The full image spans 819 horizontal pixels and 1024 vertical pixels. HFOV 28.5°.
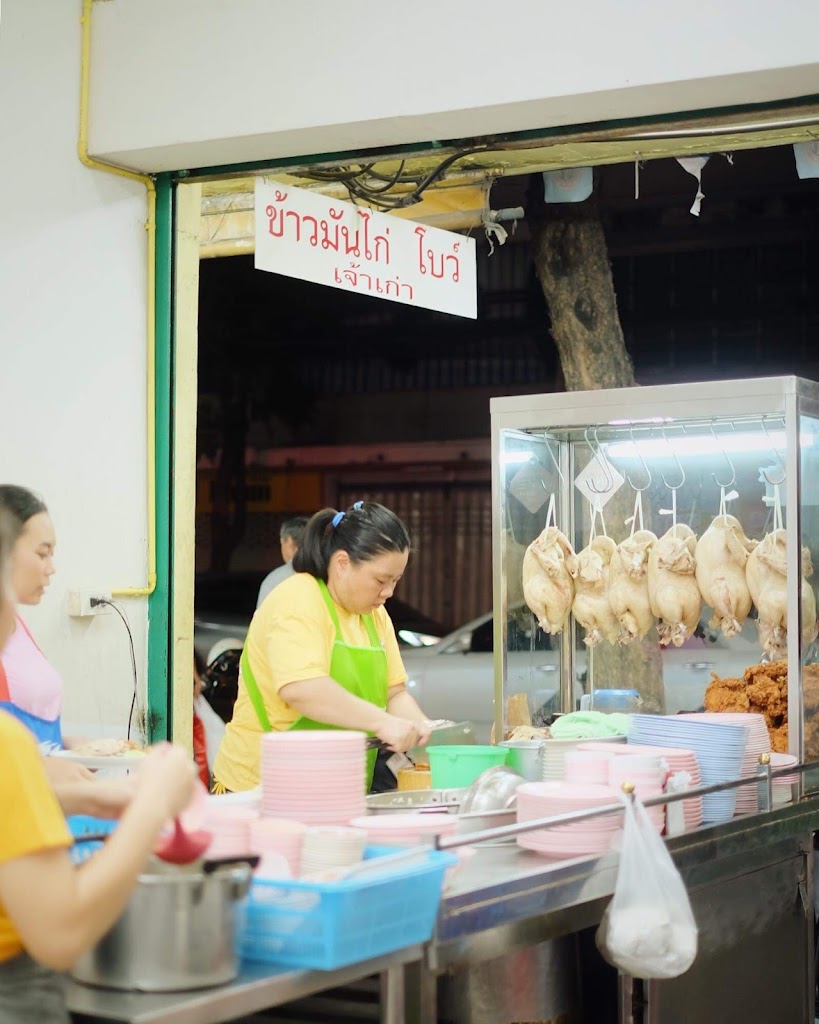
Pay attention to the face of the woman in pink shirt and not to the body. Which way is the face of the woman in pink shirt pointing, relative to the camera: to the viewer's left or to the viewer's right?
to the viewer's right

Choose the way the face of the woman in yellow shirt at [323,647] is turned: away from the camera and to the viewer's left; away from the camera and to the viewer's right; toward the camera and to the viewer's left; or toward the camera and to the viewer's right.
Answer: toward the camera and to the viewer's right

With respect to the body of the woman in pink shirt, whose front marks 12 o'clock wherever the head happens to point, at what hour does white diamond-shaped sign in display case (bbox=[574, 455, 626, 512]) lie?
The white diamond-shaped sign in display case is roughly at 11 o'clock from the woman in pink shirt.

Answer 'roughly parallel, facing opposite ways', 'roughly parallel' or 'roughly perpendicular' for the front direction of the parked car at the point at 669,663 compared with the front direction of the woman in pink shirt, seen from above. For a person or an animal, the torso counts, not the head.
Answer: roughly parallel, facing opposite ways

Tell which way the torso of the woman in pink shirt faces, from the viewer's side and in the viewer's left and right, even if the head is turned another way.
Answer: facing to the right of the viewer

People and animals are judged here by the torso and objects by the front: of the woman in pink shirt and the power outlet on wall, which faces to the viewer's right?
the woman in pink shirt

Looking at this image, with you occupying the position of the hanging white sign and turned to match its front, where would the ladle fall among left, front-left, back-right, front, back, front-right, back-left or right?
front-right

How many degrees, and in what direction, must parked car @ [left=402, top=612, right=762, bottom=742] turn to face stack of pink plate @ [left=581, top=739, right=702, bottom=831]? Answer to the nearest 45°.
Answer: approximately 90° to its left

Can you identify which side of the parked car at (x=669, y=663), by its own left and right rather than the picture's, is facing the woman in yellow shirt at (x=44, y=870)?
left

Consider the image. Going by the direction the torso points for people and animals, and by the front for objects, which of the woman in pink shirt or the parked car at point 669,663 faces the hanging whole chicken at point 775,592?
the woman in pink shirt

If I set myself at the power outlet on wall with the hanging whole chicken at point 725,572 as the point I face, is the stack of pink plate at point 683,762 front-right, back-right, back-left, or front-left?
front-right

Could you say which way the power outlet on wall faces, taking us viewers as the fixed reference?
facing the viewer

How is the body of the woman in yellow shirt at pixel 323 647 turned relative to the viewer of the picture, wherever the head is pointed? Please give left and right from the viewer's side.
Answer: facing the viewer and to the right of the viewer

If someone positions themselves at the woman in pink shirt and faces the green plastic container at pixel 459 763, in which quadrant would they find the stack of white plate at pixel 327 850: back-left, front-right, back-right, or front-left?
front-right

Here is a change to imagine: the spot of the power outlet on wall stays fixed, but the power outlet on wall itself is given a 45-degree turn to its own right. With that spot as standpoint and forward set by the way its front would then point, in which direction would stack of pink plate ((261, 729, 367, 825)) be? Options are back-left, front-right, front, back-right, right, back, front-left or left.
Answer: front-left

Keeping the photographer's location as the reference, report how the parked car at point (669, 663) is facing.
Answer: facing to the left of the viewer
